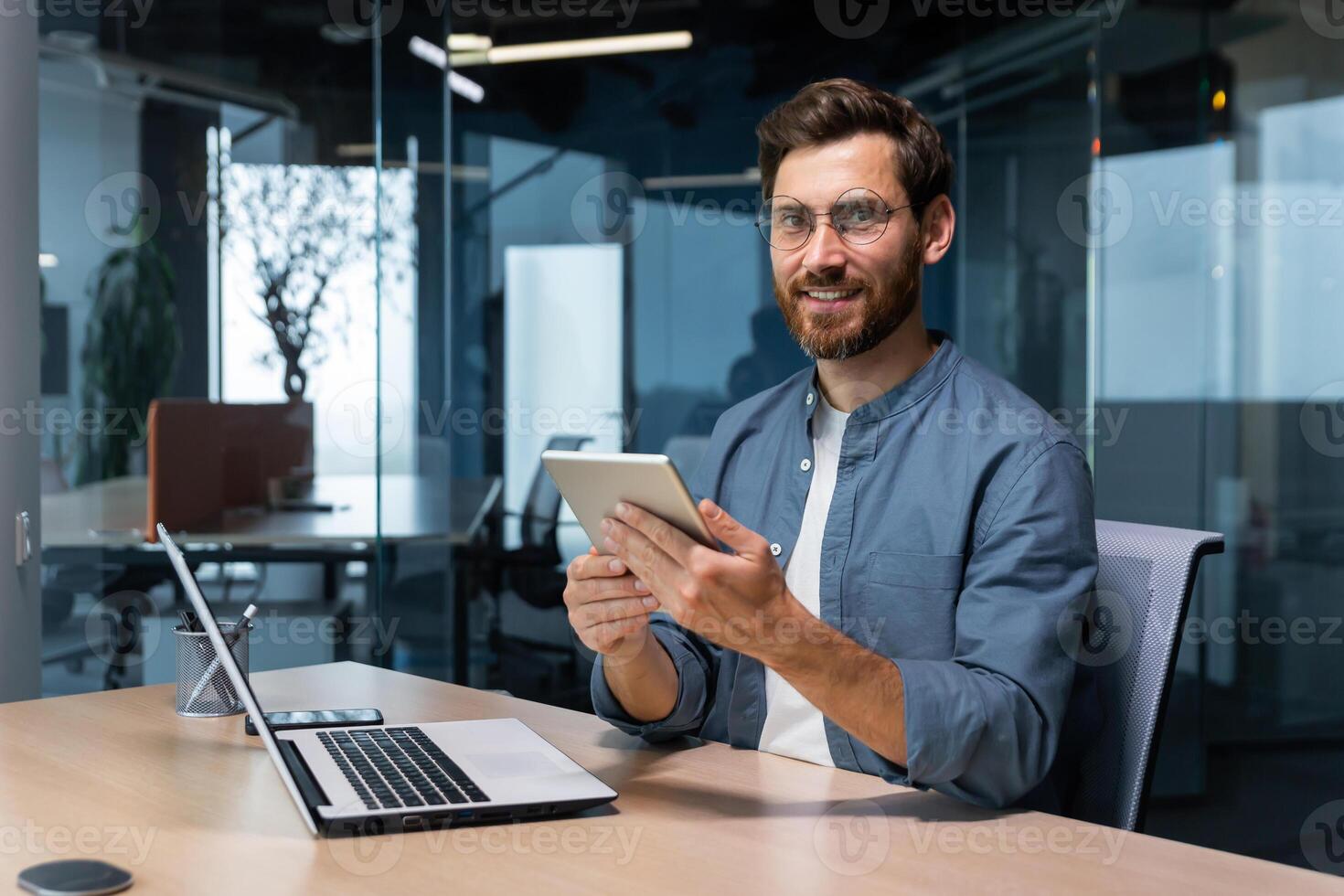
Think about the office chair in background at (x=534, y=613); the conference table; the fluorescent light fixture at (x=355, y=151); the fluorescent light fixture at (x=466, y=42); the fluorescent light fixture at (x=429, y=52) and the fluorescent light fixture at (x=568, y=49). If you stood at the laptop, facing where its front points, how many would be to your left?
6

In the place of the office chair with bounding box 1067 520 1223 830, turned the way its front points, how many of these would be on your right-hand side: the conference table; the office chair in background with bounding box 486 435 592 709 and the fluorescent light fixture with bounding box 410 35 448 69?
3

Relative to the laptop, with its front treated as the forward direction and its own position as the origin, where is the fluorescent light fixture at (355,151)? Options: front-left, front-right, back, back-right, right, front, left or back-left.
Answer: left

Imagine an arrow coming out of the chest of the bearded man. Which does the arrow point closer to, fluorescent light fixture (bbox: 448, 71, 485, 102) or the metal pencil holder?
the metal pencil holder

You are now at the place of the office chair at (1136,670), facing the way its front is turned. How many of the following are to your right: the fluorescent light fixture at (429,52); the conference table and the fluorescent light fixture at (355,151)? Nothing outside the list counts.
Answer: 3

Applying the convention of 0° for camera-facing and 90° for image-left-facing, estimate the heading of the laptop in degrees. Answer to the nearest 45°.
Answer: approximately 270°

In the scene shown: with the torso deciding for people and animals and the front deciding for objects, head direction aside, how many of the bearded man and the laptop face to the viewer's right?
1

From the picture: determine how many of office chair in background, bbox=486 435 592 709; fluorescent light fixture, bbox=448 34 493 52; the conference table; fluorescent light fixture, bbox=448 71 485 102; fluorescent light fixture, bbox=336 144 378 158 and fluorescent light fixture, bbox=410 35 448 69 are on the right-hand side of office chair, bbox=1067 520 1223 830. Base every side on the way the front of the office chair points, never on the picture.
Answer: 6

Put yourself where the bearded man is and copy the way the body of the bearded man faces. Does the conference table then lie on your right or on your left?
on your right

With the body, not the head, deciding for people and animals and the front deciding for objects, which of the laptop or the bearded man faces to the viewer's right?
the laptop

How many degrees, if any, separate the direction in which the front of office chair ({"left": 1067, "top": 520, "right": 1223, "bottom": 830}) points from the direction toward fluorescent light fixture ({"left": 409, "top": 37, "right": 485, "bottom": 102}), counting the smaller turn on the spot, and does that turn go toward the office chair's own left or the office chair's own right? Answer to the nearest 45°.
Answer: approximately 90° to the office chair's own right

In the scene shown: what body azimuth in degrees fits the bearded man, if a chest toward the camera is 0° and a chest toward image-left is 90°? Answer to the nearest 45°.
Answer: approximately 45°

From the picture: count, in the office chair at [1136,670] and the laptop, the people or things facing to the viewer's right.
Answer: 1

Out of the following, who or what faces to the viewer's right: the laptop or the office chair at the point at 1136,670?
the laptop
